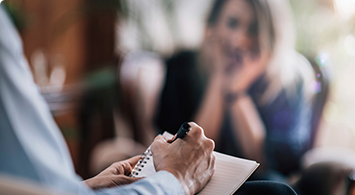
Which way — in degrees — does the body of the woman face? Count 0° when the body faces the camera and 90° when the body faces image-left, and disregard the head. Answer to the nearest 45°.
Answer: approximately 0°
